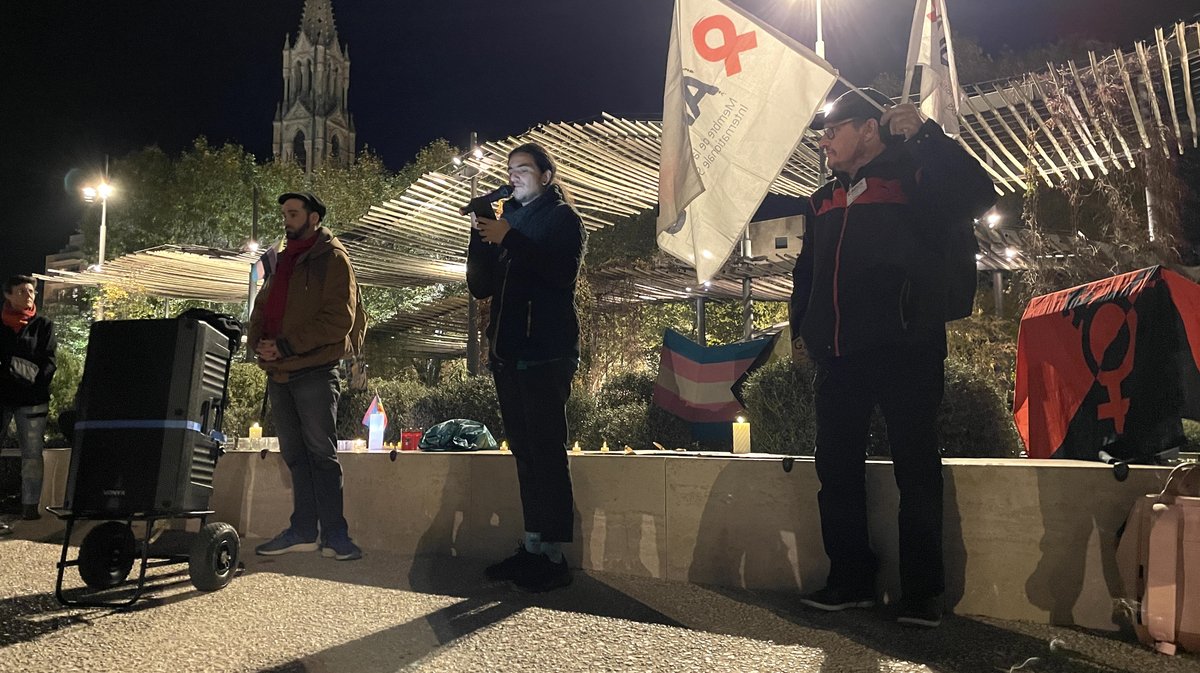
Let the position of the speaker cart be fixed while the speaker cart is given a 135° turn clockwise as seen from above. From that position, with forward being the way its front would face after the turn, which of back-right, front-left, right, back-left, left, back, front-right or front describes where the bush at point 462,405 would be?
front-right

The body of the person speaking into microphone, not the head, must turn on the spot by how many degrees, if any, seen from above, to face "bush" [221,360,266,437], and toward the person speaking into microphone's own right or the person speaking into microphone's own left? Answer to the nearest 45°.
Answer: approximately 90° to the person speaking into microphone's own right

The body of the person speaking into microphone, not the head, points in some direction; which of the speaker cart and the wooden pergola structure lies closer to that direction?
the speaker cart

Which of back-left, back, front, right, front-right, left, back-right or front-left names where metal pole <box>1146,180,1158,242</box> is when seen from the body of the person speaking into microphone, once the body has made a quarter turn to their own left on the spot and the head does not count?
left

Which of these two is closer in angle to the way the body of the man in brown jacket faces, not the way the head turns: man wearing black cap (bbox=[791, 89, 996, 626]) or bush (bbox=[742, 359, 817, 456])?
the man wearing black cap

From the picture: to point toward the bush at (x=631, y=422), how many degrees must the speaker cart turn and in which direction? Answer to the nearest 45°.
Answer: approximately 180°

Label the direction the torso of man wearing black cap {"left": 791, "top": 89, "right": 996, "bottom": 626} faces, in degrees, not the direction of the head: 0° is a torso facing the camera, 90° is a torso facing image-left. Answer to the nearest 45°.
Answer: approximately 45°

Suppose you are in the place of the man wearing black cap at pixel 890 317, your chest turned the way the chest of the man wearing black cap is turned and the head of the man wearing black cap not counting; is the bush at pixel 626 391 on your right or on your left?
on your right
